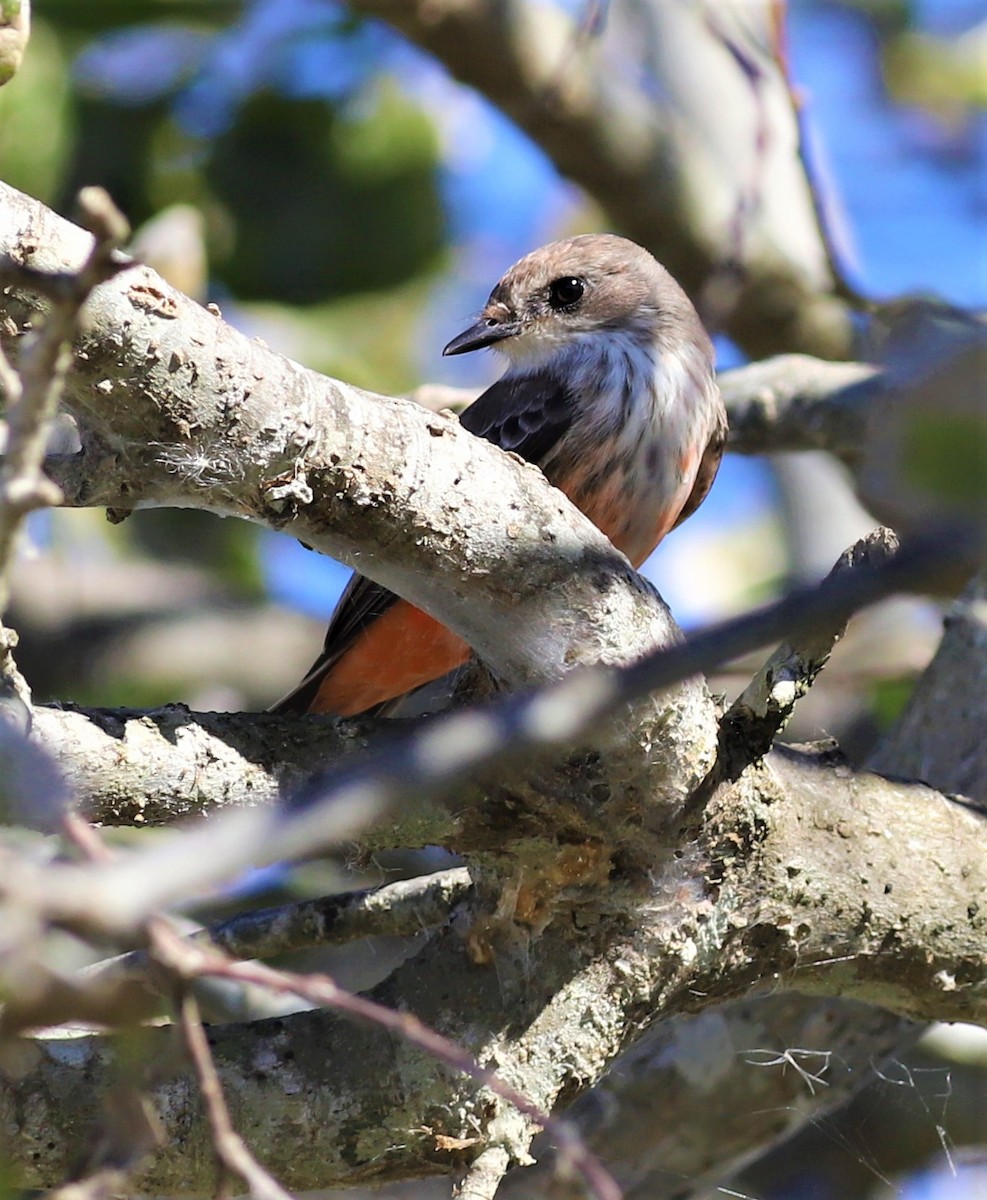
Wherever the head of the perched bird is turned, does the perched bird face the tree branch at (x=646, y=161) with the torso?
no

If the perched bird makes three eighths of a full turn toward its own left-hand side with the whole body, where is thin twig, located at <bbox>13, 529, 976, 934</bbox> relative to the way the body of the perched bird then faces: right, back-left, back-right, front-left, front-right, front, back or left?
back

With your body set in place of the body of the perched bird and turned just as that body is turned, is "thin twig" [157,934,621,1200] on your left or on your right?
on your right

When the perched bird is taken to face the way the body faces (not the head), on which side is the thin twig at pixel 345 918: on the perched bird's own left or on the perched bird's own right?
on the perched bird's own right

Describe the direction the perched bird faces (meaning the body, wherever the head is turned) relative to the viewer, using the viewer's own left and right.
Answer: facing the viewer and to the right of the viewer

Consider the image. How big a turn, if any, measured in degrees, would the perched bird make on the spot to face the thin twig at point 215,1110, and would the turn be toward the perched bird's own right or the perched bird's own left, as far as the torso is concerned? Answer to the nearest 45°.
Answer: approximately 45° to the perched bird's own right

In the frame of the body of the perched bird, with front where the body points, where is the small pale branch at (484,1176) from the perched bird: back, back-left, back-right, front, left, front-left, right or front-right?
front-right

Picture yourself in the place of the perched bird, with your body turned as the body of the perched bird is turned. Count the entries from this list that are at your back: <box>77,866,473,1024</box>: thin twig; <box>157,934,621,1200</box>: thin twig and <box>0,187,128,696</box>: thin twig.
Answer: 0

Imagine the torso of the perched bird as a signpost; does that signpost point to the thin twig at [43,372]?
no
